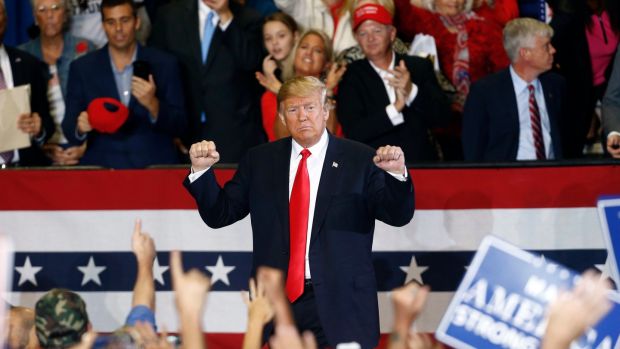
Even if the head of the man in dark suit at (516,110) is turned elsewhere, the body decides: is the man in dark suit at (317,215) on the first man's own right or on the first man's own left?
on the first man's own right

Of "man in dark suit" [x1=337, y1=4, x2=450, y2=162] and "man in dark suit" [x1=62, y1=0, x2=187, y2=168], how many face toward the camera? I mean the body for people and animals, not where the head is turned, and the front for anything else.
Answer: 2

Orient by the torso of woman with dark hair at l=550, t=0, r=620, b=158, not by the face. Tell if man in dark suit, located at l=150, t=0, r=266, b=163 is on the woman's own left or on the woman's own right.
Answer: on the woman's own right

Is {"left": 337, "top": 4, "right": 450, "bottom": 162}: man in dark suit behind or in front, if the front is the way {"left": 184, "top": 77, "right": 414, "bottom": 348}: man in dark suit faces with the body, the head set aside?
behind

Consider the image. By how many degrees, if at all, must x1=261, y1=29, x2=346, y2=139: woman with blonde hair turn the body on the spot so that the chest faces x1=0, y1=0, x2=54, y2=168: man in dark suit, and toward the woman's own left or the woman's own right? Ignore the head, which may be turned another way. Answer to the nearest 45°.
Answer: approximately 90° to the woman's own right

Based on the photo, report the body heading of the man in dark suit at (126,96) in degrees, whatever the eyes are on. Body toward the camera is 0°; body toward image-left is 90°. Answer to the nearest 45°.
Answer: approximately 0°

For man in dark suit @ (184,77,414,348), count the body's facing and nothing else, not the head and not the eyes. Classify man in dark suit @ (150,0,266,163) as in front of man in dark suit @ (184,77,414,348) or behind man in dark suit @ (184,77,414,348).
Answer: behind
